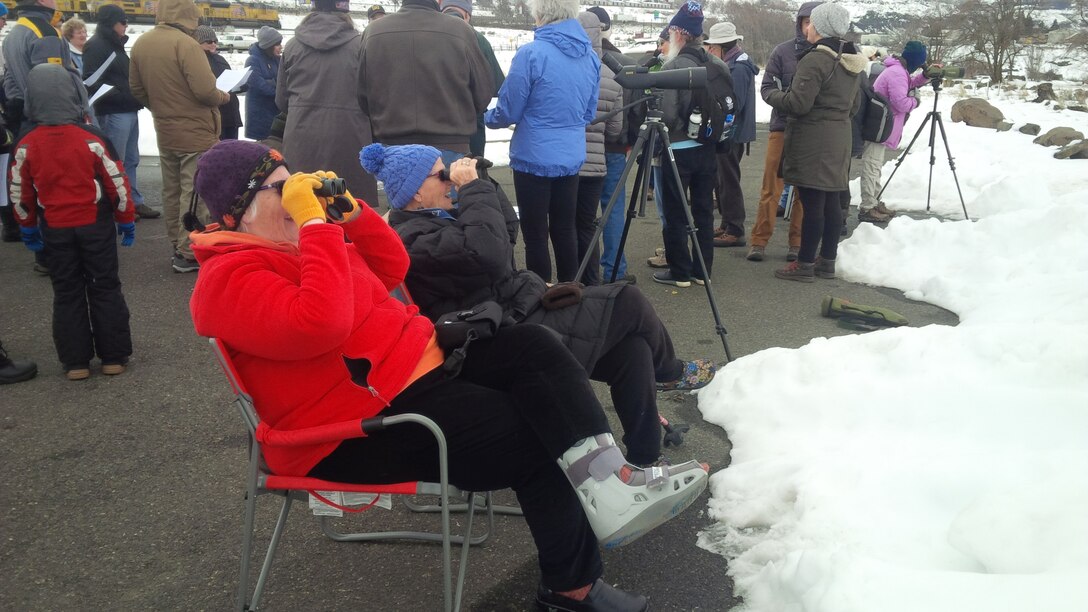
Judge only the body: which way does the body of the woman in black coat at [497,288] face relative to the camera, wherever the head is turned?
to the viewer's right

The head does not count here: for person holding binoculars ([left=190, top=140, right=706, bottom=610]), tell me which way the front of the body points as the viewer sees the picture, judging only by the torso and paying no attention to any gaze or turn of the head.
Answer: to the viewer's right

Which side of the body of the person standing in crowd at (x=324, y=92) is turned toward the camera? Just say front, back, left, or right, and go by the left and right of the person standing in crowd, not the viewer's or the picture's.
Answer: back

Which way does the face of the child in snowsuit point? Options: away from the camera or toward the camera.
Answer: away from the camera

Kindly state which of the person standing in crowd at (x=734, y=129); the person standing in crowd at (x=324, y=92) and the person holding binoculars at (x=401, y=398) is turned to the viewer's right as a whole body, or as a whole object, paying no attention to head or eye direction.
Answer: the person holding binoculars

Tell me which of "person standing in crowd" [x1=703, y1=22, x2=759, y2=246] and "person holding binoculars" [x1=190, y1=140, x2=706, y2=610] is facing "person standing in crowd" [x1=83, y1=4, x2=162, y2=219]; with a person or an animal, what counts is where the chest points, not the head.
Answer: "person standing in crowd" [x1=703, y1=22, x2=759, y2=246]

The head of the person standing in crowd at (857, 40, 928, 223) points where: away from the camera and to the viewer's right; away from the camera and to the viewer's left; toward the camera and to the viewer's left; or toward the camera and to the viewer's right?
away from the camera and to the viewer's right

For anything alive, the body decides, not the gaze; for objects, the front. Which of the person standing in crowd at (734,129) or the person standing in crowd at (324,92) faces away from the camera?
the person standing in crowd at (324,92)

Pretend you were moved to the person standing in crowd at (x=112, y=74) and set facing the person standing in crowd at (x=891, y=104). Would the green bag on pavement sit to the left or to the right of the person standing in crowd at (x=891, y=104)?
right

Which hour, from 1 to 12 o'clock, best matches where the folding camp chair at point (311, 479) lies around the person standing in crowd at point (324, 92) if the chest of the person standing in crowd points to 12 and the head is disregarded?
The folding camp chair is roughly at 6 o'clock from the person standing in crowd.

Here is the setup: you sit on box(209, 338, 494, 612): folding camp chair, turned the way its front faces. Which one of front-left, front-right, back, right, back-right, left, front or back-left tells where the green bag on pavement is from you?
front-left
